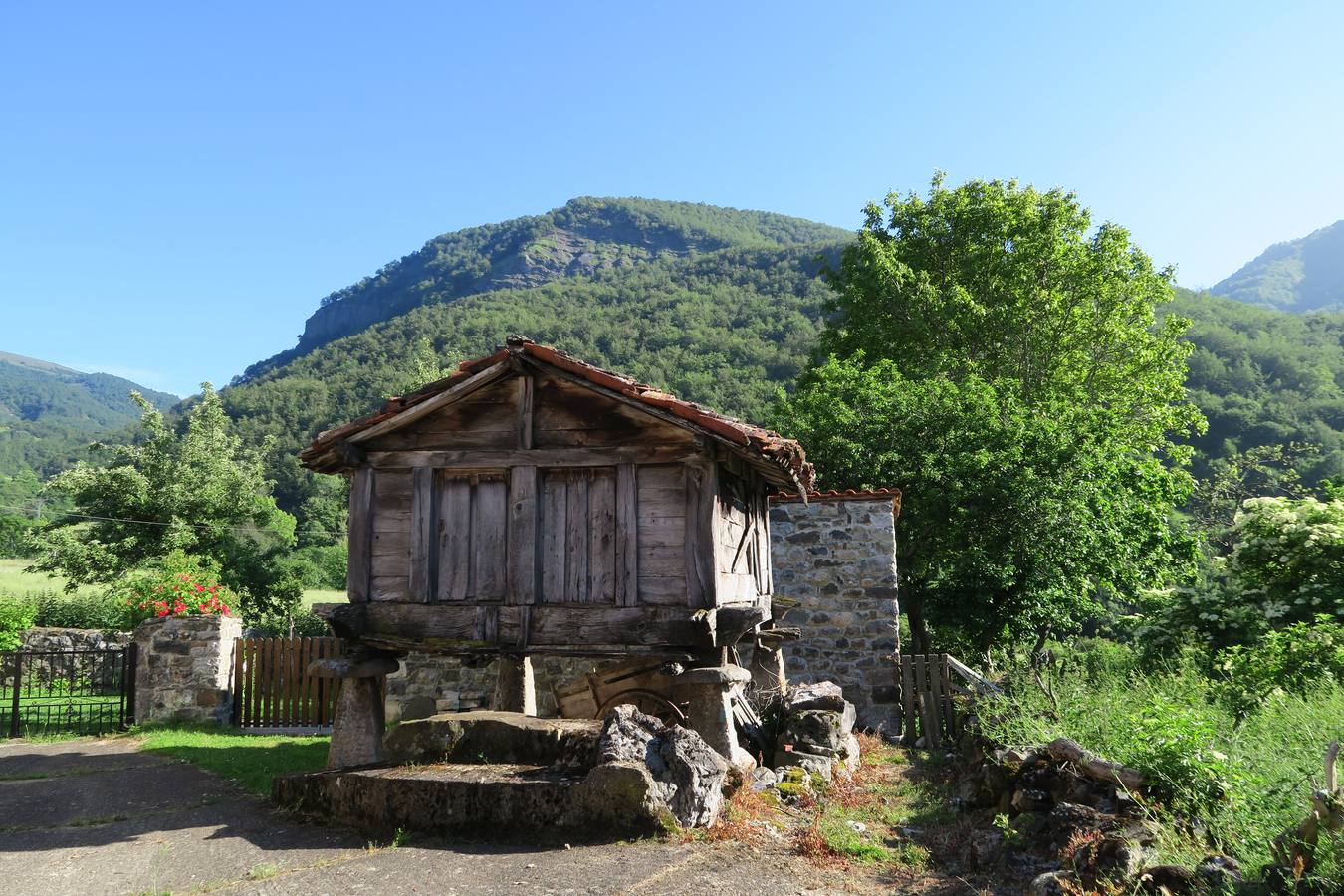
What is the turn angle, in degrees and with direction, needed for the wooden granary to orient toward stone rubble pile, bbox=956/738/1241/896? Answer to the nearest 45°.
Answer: approximately 45° to its left

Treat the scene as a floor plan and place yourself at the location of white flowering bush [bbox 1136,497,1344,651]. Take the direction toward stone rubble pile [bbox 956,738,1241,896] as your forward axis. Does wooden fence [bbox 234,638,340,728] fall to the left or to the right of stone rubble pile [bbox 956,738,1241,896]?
right

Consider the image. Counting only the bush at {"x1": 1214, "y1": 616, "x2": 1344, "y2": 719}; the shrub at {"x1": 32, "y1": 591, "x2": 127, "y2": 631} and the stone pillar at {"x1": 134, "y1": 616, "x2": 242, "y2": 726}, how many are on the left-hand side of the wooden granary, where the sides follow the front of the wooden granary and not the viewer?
1

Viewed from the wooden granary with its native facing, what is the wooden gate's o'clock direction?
The wooden gate is roughly at 8 o'clock from the wooden granary.

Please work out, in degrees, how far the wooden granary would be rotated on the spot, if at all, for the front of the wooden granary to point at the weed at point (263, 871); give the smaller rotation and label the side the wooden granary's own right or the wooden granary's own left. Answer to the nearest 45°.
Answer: approximately 45° to the wooden granary's own right

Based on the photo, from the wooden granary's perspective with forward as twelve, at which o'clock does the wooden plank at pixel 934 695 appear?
The wooden plank is roughly at 8 o'clock from the wooden granary.

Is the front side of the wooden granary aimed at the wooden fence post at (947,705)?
no

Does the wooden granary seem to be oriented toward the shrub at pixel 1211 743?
no

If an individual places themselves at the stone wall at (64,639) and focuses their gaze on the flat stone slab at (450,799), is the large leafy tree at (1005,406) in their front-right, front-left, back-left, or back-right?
front-left

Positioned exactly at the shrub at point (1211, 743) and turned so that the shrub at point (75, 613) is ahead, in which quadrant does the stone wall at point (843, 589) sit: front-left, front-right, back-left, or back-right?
front-right

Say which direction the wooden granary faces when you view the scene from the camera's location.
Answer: facing the viewer

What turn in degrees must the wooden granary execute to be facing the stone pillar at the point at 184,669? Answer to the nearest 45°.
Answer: approximately 135° to its right

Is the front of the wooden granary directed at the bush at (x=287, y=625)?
no

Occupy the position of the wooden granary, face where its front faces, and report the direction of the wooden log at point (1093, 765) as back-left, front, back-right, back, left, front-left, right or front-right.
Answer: front-left

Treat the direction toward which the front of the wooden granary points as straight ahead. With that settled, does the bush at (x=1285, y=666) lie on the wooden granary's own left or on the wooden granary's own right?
on the wooden granary's own left

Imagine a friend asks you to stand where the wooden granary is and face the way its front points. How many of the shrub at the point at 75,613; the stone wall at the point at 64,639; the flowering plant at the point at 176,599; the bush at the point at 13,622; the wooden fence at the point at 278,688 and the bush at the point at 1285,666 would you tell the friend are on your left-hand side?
1
